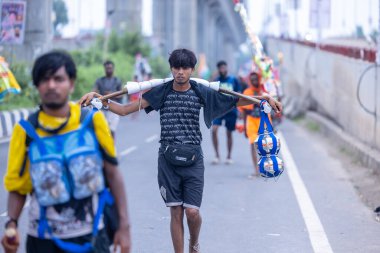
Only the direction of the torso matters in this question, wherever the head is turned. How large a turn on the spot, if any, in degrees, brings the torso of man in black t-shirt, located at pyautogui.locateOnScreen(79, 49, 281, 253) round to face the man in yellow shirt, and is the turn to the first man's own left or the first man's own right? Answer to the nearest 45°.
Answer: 0° — they already face them

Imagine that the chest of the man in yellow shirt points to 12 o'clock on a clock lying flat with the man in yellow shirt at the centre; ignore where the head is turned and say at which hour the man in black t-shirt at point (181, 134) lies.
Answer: The man in black t-shirt is roughly at 7 o'clock from the man in yellow shirt.

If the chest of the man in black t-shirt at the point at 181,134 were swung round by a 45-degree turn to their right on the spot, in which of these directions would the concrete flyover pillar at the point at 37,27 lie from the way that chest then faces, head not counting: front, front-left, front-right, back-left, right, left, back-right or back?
back-right

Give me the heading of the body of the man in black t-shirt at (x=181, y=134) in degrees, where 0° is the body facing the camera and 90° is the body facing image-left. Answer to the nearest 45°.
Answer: approximately 0°

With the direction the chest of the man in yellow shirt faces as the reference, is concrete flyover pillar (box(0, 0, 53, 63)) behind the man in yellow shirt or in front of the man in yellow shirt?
behind

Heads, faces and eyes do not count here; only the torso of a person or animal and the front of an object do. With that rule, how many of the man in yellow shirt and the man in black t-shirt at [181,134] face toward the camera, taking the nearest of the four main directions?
2
